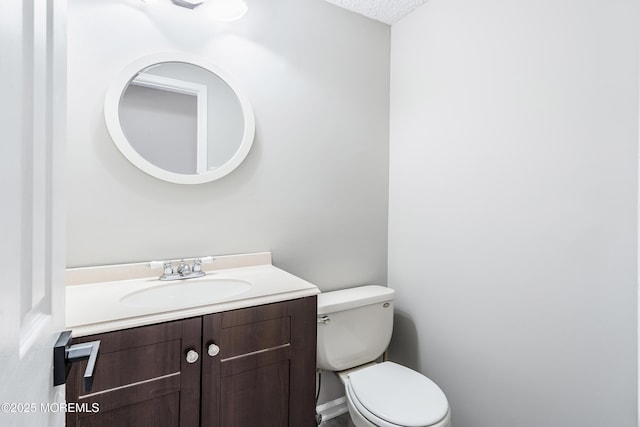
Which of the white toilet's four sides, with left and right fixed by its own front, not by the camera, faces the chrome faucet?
right

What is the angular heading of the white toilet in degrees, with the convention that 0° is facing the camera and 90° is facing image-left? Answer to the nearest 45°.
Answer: approximately 315°

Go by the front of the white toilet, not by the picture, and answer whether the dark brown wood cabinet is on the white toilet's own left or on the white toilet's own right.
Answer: on the white toilet's own right
